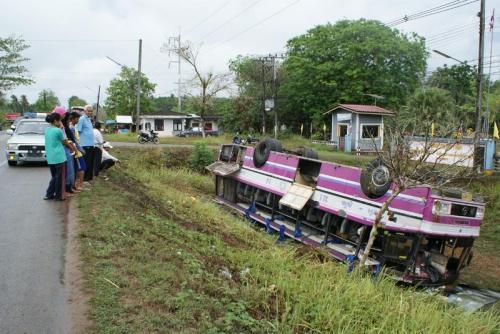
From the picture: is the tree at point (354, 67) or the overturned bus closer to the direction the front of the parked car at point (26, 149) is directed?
the overturned bus

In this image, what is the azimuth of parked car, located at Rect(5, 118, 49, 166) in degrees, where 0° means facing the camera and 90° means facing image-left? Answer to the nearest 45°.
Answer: approximately 0°

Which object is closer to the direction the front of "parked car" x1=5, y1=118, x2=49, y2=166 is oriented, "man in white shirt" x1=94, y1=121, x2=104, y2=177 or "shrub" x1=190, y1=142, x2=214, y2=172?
the man in white shirt

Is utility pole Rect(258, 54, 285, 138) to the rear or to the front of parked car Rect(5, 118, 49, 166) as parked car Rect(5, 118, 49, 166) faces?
to the rear

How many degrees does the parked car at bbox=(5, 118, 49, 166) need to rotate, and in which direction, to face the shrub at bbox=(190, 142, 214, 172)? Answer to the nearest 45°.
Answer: approximately 135° to its left

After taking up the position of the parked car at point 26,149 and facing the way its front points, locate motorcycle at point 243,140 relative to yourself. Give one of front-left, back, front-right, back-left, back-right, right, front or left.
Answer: back-left

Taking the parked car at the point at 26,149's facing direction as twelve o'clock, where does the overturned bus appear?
The overturned bus is roughly at 11 o'clock from the parked car.
